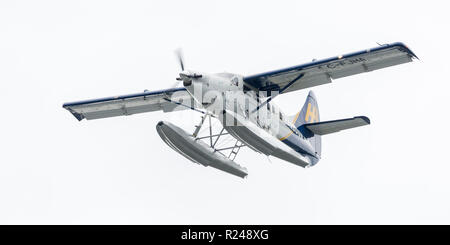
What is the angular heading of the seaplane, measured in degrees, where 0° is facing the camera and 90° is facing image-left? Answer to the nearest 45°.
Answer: approximately 45°
